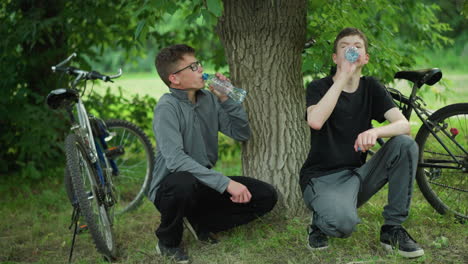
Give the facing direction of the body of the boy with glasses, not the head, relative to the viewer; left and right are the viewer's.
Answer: facing the viewer and to the right of the viewer

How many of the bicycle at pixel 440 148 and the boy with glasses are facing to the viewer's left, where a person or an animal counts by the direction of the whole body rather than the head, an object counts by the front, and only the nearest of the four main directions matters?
1

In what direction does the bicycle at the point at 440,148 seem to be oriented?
to the viewer's left

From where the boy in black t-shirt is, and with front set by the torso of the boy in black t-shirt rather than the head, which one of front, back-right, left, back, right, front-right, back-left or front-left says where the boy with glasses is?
right

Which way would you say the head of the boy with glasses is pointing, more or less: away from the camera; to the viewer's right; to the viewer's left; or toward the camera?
to the viewer's right

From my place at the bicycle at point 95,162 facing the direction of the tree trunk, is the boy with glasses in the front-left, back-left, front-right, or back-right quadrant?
front-right

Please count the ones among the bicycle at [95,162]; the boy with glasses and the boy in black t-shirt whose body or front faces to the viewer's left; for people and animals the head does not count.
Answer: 0

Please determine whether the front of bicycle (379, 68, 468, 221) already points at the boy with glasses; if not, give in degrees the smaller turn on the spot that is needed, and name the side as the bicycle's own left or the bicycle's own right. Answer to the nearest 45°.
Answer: approximately 45° to the bicycle's own left

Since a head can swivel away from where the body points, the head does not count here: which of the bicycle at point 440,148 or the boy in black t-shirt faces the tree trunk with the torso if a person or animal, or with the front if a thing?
the bicycle

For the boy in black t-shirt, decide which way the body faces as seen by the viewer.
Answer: toward the camera

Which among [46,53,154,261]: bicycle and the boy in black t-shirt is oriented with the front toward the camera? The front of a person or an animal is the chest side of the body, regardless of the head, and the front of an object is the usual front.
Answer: the boy in black t-shirt

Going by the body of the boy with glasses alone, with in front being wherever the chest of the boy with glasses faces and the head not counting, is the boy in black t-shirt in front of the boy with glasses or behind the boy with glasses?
in front

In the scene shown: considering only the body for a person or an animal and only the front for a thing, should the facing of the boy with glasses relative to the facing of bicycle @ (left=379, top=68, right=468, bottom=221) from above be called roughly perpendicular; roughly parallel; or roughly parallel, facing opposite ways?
roughly parallel, facing opposite ways

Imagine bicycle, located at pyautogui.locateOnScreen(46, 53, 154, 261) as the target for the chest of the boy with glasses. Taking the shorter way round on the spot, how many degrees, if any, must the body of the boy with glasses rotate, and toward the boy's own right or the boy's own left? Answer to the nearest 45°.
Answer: approximately 180°

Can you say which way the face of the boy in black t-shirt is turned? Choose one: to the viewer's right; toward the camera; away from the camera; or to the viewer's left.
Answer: toward the camera
